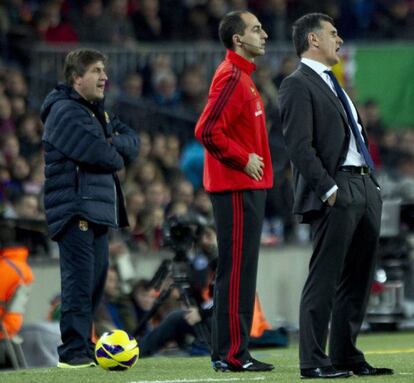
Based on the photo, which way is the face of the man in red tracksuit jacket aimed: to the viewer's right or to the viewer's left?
to the viewer's right

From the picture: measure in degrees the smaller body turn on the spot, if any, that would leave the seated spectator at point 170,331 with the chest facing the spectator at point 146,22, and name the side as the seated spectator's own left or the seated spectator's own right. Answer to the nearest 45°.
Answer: approximately 135° to the seated spectator's own left

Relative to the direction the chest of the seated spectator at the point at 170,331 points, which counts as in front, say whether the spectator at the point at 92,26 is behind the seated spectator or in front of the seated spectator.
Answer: behind

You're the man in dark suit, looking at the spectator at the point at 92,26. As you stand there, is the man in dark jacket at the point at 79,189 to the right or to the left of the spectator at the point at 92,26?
left

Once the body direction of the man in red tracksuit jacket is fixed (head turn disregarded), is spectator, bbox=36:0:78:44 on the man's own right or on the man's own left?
on the man's own left

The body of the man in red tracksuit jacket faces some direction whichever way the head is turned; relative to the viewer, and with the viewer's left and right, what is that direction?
facing to the right of the viewer

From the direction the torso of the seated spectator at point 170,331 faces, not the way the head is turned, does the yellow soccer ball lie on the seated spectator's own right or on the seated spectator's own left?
on the seated spectator's own right

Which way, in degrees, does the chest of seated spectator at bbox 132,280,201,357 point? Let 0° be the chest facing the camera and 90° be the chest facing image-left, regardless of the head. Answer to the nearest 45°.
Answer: approximately 315°

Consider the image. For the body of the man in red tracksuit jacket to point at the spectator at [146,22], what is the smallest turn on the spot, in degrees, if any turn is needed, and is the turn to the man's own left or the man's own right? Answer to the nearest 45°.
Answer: approximately 90° to the man's own left

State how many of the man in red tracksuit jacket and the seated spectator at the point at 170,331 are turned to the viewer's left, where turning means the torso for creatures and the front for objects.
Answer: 0

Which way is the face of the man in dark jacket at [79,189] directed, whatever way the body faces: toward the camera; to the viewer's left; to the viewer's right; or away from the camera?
to the viewer's right
